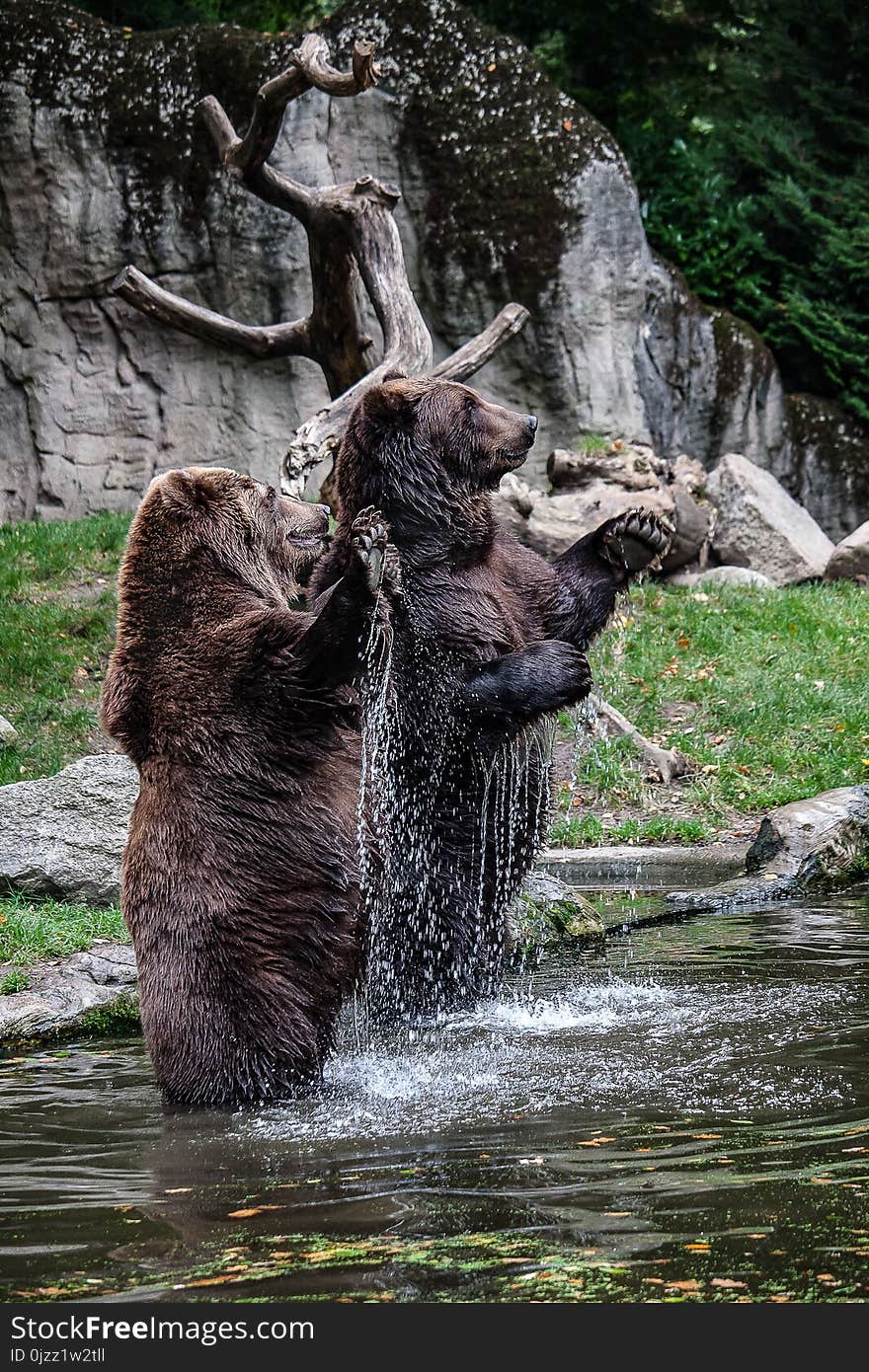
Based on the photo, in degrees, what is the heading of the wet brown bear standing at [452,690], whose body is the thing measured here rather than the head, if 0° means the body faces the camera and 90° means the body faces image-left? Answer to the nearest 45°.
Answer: approximately 270°

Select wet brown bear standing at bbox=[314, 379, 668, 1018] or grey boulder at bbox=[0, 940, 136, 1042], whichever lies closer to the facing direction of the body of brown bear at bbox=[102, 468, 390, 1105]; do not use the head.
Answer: the wet brown bear standing

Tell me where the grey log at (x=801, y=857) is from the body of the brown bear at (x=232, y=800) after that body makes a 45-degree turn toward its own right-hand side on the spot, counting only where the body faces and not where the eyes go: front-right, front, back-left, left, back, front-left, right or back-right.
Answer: left

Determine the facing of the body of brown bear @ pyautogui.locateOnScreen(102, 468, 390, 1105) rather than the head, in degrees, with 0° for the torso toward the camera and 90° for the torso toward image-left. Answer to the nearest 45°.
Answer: approximately 270°

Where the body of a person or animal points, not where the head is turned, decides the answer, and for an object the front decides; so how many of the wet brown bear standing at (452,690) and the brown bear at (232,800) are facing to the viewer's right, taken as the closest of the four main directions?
2

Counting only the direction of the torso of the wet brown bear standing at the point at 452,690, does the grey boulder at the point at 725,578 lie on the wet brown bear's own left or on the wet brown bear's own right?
on the wet brown bear's own left

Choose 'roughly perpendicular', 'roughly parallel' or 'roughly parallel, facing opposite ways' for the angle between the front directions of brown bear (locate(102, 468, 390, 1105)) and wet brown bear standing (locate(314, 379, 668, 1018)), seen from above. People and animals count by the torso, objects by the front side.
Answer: roughly parallel
